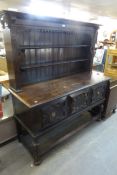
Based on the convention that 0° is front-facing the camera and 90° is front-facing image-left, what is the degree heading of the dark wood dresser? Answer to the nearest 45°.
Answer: approximately 315°
